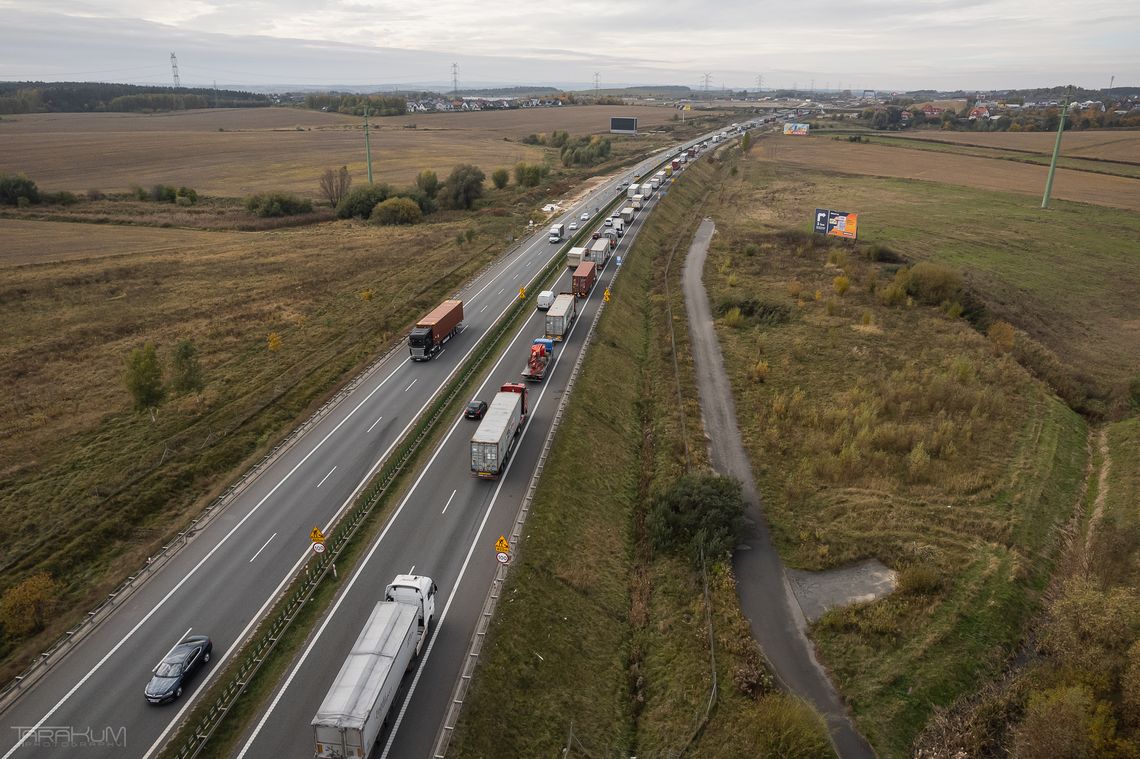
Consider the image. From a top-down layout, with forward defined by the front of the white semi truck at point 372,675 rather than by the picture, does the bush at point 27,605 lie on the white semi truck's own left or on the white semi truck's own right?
on the white semi truck's own left

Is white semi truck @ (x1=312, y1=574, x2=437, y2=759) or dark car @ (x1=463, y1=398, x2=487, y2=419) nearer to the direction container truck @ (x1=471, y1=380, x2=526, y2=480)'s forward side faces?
the dark car

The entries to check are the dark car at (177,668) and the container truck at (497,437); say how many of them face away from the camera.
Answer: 1

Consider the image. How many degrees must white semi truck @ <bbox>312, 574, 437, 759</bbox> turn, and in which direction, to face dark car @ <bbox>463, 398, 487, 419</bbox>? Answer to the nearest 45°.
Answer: approximately 45° to its left

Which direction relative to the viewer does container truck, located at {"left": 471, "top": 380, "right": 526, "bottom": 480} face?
away from the camera

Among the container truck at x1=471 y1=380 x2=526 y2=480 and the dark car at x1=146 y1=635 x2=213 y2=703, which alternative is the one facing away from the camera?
the container truck

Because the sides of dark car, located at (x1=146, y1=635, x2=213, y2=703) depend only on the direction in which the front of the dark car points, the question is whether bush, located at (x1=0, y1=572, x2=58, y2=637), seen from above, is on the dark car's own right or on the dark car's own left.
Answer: on the dark car's own right

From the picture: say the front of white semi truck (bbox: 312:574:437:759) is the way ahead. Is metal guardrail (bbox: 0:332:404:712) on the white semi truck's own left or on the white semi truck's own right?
on the white semi truck's own left

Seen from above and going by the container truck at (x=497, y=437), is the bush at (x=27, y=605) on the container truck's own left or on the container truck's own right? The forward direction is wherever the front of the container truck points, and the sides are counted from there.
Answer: on the container truck's own left

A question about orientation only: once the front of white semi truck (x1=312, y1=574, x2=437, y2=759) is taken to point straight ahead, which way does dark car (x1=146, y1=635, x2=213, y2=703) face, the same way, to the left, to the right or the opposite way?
the opposite way

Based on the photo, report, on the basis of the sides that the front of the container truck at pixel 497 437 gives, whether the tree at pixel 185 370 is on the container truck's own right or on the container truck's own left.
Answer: on the container truck's own left
